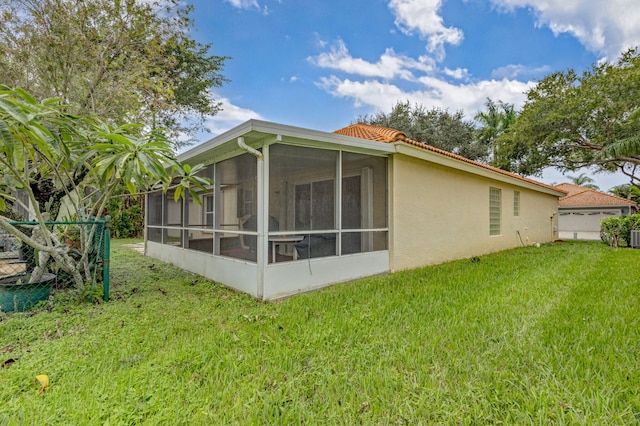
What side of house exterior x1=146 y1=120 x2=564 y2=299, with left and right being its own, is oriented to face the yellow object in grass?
back

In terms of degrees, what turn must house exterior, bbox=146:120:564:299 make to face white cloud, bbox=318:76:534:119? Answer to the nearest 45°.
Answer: approximately 45° to its left

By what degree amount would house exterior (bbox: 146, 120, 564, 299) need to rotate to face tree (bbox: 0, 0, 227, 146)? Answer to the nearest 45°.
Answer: approximately 135° to its left

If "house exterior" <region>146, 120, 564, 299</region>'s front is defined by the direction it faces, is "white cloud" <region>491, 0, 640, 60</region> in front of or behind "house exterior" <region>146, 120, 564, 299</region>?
in front

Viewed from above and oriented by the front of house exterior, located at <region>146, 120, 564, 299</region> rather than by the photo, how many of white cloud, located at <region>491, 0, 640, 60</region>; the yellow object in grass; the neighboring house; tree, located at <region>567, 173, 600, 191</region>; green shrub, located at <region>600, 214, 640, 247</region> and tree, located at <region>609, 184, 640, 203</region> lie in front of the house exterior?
5

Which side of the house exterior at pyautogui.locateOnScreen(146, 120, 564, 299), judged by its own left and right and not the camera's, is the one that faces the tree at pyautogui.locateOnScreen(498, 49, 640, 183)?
front

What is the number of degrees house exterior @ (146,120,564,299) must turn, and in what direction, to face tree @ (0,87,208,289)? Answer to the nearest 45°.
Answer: approximately 180°

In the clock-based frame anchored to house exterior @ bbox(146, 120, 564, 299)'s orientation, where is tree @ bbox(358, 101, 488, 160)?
The tree is roughly at 11 o'clock from the house exterior.

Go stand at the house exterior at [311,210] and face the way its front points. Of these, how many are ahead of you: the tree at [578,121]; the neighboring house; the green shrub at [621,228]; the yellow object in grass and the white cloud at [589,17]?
4

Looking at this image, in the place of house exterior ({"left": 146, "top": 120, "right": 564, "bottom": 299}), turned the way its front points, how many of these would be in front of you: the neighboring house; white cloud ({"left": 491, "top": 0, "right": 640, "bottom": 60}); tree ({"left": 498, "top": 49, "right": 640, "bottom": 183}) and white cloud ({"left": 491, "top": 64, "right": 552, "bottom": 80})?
4

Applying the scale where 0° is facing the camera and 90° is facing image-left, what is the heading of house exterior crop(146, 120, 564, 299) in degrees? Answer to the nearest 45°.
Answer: approximately 225°
